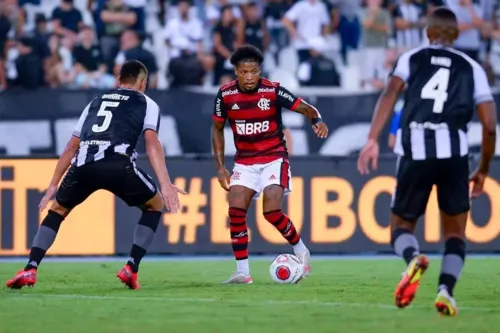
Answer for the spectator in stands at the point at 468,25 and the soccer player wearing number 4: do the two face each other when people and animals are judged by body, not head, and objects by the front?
yes

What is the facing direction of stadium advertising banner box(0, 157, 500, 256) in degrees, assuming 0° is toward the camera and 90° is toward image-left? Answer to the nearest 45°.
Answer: approximately 0°

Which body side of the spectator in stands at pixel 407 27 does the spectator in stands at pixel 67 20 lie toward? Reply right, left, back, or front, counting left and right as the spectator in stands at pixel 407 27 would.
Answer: right

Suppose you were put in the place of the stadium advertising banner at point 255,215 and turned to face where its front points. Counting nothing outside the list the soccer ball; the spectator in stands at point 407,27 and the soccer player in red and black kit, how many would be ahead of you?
2

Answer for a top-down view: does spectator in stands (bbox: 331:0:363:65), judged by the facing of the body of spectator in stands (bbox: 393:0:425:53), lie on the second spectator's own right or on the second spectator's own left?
on the second spectator's own right

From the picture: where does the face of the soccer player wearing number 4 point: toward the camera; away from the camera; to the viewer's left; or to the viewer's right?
away from the camera

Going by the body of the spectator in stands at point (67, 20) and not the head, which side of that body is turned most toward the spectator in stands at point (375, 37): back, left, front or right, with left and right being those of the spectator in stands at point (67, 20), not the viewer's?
left

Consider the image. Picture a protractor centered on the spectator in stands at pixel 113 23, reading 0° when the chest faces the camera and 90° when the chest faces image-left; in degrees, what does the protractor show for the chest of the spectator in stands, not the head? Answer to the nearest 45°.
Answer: approximately 0°
